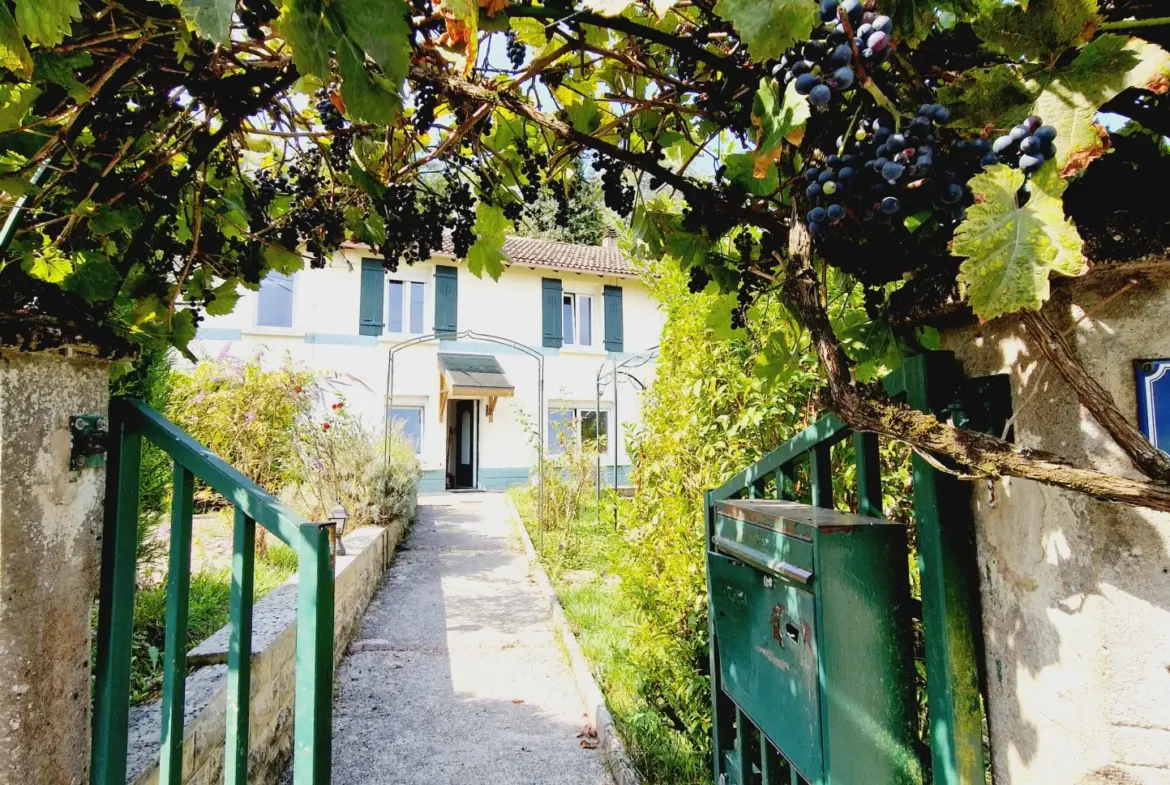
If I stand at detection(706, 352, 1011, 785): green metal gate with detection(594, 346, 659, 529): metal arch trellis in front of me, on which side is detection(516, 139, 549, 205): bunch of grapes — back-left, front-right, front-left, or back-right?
front-left

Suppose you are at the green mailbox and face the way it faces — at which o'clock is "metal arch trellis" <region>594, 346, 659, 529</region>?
The metal arch trellis is roughly at 4 o'clock from the green mailbox.

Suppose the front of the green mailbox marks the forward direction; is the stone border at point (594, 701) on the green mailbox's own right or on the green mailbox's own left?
on the green mailbox's own right

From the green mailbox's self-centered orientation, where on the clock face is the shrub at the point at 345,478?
The shrub is roughly at 3 o'clock from the green mailbox.

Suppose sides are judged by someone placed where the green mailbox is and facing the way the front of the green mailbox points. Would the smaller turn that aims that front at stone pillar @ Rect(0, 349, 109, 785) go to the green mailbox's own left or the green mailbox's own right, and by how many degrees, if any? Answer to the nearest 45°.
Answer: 0° — it already faces it

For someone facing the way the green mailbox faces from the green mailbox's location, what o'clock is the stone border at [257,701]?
The stone border is roughly at 2 o'clock from the green mailbox.

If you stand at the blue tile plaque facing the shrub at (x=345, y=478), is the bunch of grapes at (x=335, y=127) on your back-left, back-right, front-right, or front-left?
front-left

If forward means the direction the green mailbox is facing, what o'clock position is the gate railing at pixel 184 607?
The gate railing is roughly at 1 o'clock from the green mailbox.

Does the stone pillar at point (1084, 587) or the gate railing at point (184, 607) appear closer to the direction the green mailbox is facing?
the gate railing

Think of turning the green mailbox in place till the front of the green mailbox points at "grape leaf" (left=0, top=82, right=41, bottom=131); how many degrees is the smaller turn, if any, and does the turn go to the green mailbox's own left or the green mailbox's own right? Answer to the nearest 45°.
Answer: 0° — it already faces it
